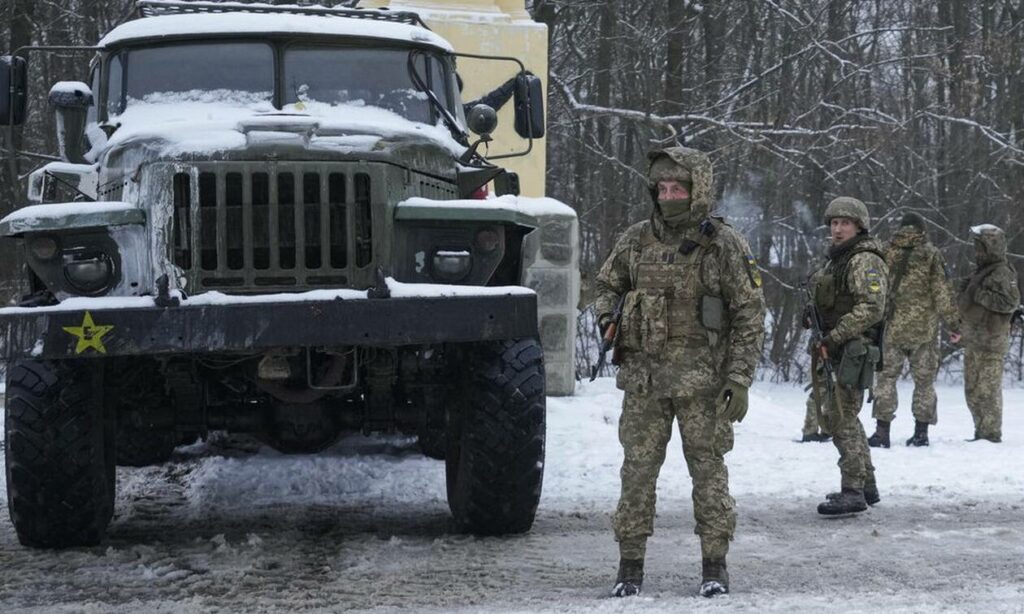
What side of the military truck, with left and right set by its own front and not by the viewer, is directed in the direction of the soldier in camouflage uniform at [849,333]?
left

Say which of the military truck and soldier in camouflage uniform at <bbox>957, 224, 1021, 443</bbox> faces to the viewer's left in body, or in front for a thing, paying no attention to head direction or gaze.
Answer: the soldier in camouflage uniform

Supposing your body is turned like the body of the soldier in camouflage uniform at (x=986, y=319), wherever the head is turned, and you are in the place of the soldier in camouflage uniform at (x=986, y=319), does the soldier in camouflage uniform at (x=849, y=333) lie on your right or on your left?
on your left

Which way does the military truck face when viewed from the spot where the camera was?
facing the viewer

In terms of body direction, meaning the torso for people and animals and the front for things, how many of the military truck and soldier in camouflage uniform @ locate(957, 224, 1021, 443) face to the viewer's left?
1

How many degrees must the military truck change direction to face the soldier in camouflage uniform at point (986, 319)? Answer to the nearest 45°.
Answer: approximately 135° to its left

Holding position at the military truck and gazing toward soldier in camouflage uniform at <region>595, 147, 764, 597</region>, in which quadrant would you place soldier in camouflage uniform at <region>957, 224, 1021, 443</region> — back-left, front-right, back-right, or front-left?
front-left

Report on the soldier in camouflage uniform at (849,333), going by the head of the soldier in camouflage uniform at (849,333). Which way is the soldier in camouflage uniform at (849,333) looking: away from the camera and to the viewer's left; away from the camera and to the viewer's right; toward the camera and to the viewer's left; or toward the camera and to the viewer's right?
toward the camera and to the viewer's left

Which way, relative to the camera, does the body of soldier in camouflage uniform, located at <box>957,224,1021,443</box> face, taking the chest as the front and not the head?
to the viewer's left

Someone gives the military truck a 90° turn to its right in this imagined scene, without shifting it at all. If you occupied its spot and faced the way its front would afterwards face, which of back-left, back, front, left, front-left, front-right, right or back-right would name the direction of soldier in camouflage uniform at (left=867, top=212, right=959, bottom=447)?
back-right

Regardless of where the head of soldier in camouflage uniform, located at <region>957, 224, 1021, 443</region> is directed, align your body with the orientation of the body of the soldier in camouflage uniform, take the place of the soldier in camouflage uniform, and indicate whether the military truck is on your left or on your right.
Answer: on your left

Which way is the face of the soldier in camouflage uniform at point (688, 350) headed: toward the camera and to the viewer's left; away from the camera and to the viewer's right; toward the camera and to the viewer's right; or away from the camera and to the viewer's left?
toward the camera and to the viewer's left
